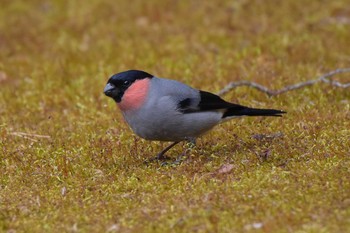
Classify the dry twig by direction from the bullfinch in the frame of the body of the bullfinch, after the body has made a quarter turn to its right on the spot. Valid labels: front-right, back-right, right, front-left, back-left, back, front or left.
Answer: front-right

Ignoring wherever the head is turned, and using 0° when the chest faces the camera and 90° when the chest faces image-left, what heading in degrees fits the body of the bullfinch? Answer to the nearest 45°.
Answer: approximately 90°
